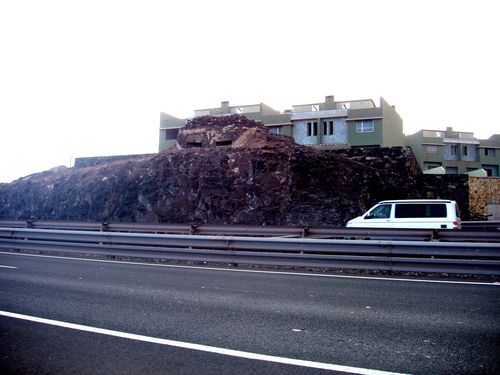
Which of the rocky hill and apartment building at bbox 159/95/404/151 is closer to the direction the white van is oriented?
the rocky hill

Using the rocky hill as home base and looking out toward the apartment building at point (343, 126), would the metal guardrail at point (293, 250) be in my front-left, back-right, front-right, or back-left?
back-right

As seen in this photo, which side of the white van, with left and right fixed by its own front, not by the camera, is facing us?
left

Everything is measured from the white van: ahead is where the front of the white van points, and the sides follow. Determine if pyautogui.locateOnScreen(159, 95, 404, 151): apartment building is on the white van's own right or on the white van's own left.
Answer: on the white van's own right
